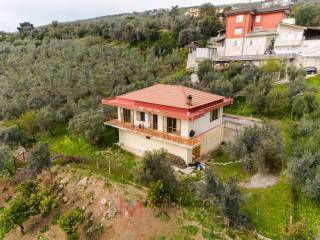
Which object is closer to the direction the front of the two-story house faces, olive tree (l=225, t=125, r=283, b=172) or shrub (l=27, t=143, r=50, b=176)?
the shrub

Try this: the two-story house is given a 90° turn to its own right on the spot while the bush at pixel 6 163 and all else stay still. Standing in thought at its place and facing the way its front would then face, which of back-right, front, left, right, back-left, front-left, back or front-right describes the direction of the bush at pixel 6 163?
front-left

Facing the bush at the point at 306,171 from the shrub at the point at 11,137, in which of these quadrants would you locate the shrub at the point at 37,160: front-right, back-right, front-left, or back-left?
front-right

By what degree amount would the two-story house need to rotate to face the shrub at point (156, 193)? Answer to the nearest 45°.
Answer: approximately 45° to its left

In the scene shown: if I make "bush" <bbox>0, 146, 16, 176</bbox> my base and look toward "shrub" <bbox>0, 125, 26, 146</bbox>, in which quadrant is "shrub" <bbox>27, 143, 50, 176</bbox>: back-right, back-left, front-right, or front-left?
back-right

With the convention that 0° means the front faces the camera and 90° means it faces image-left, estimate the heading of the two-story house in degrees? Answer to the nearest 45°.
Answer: approximately 45°

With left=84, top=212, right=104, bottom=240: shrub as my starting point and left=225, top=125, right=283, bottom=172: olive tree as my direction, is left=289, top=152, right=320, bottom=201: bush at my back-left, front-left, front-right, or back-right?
front-right

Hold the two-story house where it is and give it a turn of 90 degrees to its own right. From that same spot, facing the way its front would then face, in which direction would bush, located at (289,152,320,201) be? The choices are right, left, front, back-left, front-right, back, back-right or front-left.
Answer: back

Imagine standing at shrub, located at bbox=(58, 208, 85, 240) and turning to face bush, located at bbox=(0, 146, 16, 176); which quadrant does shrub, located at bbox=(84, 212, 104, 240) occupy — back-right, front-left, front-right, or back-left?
back-right

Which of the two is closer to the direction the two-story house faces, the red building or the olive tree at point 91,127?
the olive tree

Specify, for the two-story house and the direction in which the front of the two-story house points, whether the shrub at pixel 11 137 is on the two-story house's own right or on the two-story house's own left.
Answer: on the two-story house's own right

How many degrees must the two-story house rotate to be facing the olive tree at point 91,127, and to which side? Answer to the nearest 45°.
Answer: approximately 45° to its right

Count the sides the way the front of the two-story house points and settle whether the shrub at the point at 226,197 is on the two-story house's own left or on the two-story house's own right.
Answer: on the two-story house's own left

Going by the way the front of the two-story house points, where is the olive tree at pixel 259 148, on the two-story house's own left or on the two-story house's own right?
on the two-story house's own left

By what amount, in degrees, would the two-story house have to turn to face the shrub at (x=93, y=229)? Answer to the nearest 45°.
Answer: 0° — it already faces it

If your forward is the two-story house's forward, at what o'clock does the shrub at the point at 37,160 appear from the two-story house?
The shrub is roughly at 1 o'clock from the two-story house.
